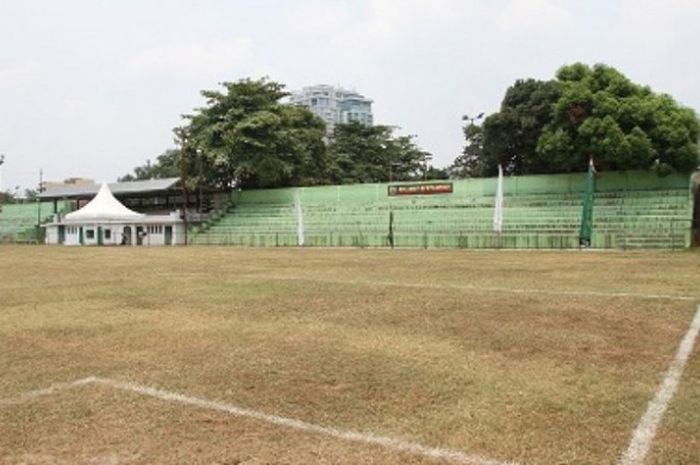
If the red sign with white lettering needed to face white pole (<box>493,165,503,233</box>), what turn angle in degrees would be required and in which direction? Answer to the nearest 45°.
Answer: approximately 45° to its left

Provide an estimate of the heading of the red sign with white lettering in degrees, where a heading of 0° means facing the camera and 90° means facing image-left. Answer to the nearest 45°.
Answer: approximately 0°

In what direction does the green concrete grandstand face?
toward the camera

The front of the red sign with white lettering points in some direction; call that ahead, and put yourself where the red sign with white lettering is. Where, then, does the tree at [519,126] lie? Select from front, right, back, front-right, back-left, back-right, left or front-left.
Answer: left
